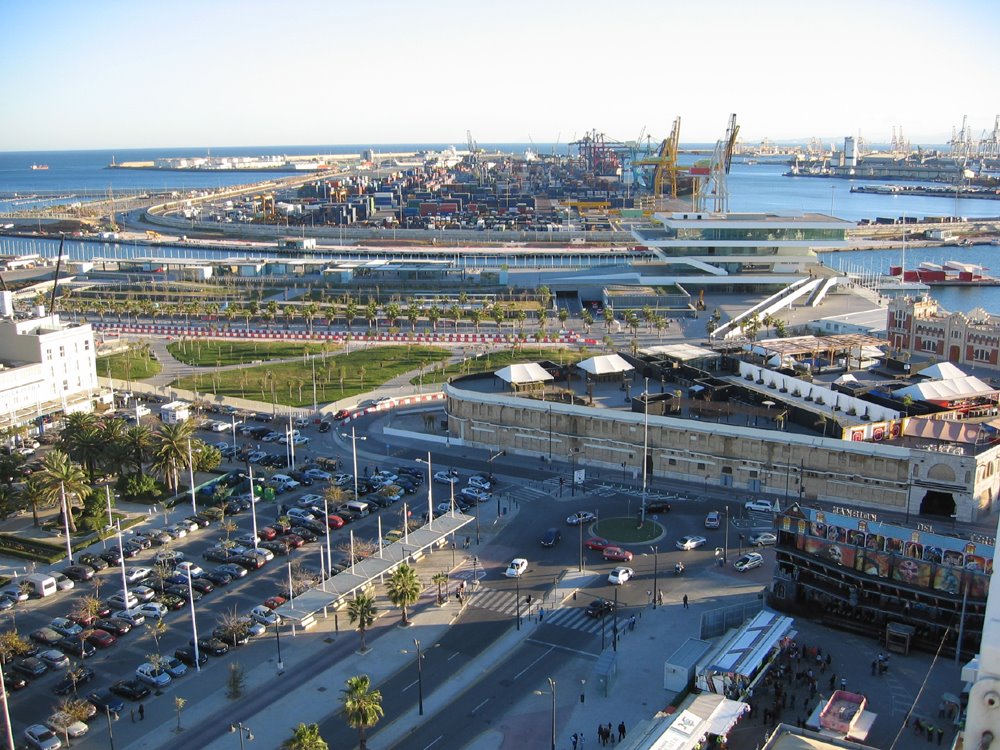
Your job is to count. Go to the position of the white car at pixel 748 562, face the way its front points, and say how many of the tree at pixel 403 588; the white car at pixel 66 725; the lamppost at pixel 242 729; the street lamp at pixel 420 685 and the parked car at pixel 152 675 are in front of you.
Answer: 5

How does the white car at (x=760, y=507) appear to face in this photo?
to the viewer's left

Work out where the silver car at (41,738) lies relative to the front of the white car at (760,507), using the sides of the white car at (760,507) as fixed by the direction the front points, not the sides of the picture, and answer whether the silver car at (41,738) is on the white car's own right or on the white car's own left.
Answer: on the white car's own left

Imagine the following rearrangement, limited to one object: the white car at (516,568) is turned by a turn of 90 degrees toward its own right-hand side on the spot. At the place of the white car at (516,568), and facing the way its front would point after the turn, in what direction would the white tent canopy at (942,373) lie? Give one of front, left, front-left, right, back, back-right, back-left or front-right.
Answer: right

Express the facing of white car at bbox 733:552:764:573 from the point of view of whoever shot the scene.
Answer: facing the viewer and to the left of the viewer

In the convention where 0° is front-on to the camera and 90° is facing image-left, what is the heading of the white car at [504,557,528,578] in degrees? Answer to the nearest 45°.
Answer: approximately 45°

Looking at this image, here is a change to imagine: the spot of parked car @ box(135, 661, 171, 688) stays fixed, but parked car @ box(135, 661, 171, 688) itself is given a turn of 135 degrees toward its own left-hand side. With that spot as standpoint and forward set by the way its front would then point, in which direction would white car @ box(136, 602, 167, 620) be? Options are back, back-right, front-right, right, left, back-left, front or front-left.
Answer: front

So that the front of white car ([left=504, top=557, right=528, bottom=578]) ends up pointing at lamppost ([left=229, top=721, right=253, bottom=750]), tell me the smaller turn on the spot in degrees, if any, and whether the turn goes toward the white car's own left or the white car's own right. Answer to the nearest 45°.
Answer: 0° — it already faces it

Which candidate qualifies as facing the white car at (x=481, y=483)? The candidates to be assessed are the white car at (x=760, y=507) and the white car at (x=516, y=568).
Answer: the white car at (x=760, y=507)

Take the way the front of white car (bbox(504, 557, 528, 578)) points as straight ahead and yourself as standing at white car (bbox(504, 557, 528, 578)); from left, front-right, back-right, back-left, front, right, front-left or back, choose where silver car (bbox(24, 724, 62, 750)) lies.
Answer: front

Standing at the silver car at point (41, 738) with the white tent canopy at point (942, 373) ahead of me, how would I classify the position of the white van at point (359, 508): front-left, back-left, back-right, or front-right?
front-left
